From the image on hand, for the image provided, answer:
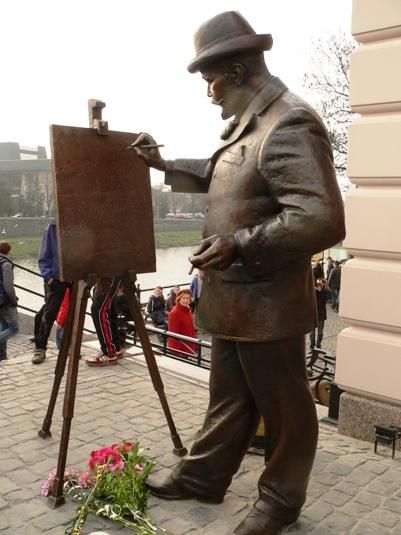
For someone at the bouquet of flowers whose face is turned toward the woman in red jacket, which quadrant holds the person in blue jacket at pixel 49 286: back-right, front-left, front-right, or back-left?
front-left

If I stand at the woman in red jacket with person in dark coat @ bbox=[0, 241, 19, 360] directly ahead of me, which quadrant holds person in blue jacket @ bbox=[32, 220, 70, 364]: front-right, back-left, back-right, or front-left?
front-left

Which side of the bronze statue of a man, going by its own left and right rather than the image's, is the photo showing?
left

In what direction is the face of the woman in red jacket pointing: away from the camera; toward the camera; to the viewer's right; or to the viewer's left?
toward the camera

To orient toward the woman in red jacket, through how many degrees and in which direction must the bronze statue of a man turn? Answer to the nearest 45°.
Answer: approximately 90° to its right

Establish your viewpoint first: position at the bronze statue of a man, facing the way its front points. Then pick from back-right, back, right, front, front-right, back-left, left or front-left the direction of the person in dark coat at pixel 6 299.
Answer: front-right

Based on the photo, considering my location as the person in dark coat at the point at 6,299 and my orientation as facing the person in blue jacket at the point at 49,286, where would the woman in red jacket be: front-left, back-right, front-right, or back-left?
front-left

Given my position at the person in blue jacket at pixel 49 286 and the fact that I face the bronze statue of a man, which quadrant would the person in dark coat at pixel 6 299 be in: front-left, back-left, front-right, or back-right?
back-right
